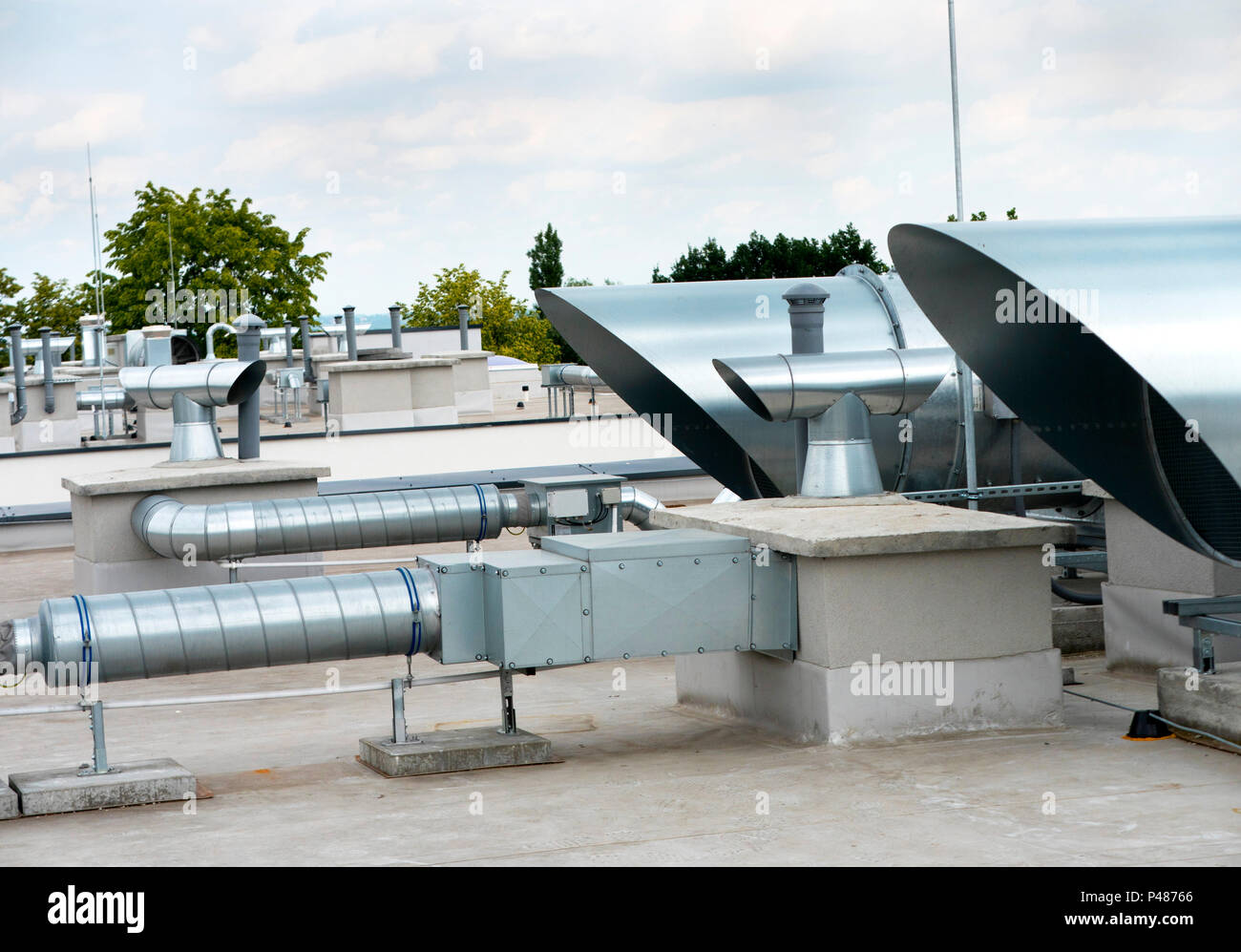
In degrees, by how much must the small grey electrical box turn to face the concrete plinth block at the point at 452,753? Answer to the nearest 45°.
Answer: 0° — it already faces it

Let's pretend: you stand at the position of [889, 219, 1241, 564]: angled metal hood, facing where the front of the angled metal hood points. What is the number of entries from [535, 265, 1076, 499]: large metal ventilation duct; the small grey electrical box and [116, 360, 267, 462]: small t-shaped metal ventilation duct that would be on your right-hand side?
3

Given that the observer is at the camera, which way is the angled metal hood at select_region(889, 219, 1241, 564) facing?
facing the viewer and to the left of the viewer

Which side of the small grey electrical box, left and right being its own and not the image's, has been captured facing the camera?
front

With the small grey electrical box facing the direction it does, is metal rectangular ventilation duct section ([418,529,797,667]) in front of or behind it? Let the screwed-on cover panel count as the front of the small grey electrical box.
in front

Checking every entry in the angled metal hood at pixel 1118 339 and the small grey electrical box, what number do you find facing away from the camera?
0

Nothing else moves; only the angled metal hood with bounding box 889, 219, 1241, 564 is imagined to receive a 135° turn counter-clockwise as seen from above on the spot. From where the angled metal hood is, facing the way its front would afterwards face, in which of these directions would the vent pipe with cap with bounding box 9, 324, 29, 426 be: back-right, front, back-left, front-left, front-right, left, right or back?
back-left

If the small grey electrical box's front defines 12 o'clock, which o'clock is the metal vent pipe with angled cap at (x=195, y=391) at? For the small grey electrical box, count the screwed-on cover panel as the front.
The metal vent pipe with angled cap is roughly at 4 o'clock from the small grey electrical box.

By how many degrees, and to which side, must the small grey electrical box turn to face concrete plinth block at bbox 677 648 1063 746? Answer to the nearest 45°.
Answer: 0° — it already faces it
